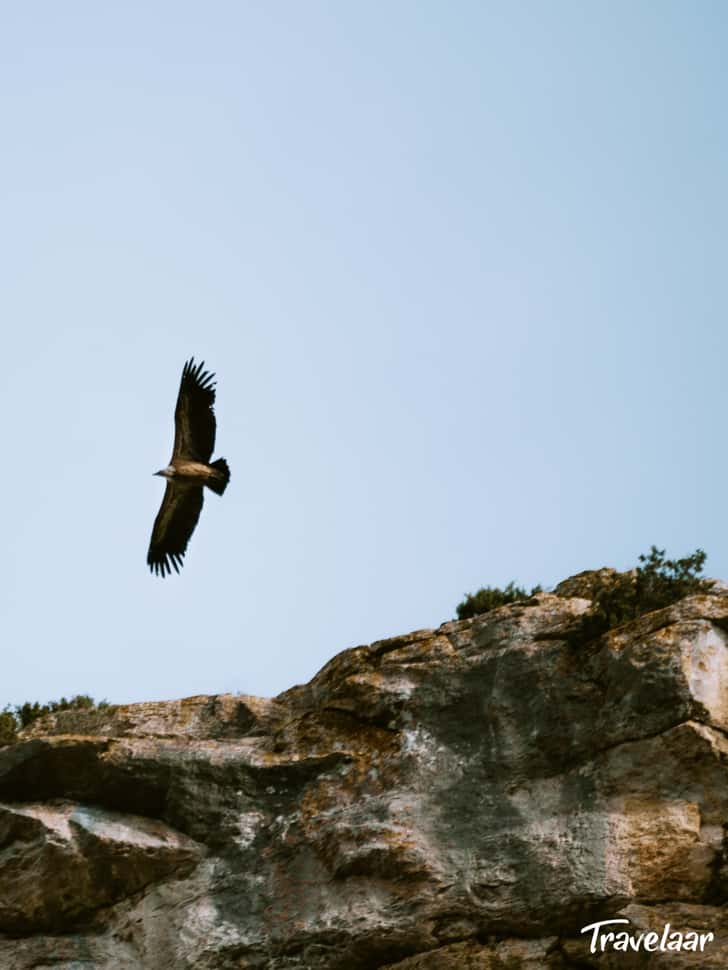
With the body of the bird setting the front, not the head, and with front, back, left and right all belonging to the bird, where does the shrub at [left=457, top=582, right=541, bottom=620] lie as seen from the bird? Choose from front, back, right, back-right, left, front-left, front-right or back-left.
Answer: back-left

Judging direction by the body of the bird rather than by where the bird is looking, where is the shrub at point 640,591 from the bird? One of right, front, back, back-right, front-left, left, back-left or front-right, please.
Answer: back-left

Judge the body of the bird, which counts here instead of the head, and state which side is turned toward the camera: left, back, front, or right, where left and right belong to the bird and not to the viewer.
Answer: left
